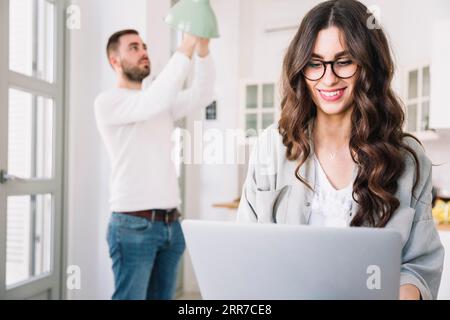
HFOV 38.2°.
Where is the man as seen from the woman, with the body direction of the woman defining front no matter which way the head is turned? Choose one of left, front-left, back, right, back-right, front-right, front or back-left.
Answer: back-right

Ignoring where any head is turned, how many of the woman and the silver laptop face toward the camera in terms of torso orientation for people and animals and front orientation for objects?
1

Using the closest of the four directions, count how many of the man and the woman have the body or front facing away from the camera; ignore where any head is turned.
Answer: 0

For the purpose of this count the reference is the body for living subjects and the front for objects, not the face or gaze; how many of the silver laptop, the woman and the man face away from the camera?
1

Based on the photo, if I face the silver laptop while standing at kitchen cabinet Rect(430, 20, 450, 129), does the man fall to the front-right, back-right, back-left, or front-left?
front-right

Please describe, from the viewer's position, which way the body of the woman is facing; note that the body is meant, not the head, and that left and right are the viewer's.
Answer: facing the viewer

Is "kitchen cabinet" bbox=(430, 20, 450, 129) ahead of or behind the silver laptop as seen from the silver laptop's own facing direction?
ahead

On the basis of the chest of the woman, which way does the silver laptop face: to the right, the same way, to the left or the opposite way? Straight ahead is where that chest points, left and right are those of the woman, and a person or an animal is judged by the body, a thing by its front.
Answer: the opposite way

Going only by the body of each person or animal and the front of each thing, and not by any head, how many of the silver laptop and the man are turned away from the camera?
1

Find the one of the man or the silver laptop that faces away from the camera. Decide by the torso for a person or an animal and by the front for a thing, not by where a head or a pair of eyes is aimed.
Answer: the silver laptop

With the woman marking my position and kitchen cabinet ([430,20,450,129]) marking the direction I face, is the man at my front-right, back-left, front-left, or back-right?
front-left

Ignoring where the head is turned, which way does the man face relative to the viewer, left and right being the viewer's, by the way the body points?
facing the viewer and to the right of the viewer

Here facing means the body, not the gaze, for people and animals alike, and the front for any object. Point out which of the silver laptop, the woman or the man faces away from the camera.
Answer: the silver laptop

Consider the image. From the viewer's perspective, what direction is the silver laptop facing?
away from the camera
